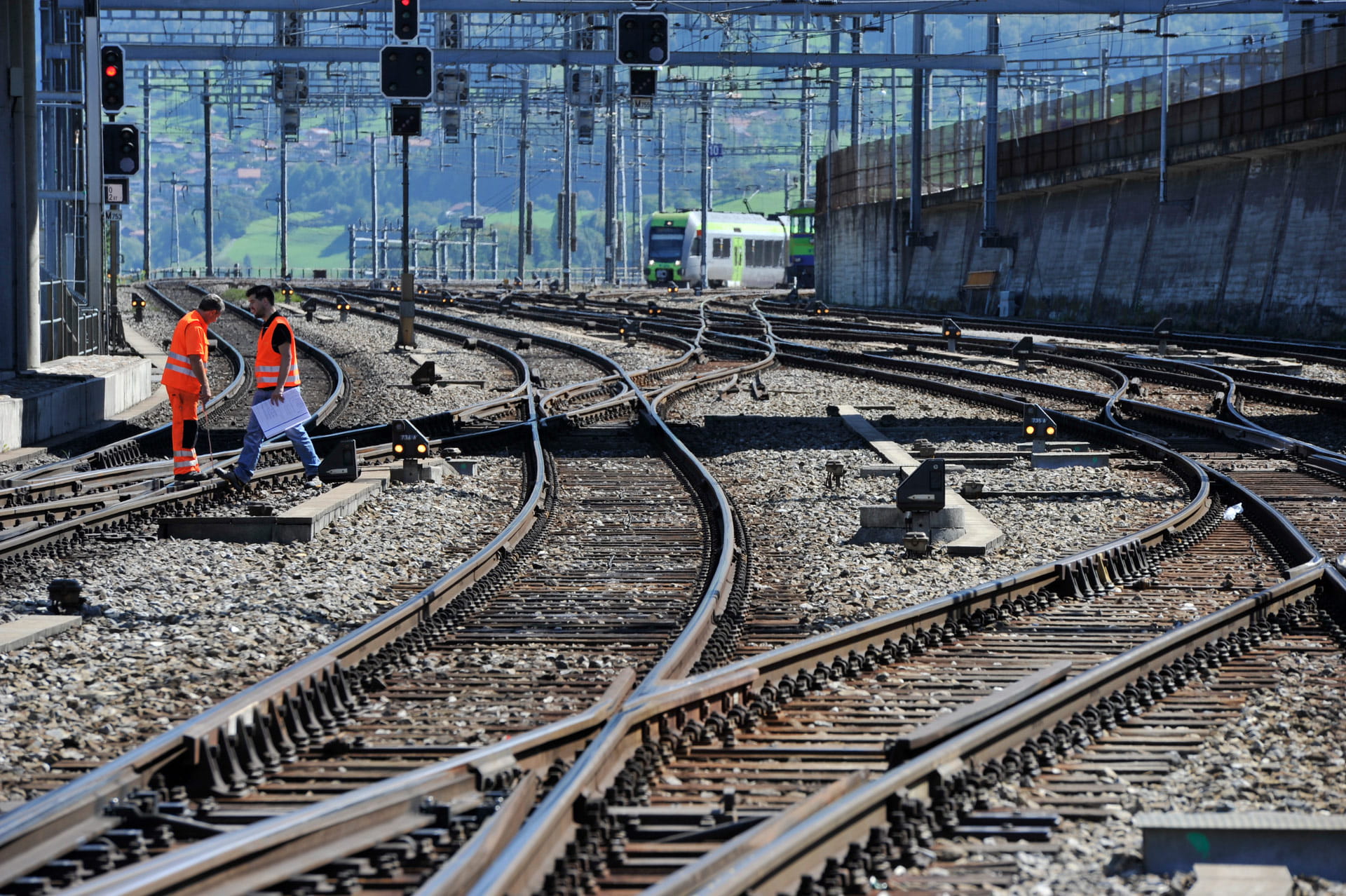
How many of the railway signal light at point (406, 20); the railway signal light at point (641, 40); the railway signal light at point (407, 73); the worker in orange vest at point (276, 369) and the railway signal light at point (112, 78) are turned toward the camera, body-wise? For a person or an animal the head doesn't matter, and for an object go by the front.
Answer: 4

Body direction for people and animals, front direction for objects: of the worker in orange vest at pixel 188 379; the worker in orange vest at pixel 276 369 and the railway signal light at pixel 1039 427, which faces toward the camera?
the railway signal light

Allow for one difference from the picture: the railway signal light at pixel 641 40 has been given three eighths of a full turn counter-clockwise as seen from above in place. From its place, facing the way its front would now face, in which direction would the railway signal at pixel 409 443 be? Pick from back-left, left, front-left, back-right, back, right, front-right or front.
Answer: back-right

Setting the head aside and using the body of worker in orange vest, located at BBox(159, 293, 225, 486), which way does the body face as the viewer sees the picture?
to the viewer's right

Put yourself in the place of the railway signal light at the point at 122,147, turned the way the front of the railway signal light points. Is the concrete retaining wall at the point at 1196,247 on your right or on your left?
on your left

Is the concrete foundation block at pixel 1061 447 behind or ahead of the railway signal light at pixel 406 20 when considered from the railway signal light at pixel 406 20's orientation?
ahead

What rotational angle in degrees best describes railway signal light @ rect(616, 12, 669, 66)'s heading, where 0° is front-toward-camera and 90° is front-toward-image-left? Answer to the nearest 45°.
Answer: approximately 0°

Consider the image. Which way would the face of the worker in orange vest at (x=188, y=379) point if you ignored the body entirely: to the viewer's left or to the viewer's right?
to the viewer's right

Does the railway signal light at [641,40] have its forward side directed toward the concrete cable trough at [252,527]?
yes

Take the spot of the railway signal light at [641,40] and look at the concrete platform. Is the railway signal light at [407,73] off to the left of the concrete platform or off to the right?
right

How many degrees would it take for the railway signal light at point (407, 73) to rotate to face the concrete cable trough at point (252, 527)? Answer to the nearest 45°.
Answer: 0° — it already faces it

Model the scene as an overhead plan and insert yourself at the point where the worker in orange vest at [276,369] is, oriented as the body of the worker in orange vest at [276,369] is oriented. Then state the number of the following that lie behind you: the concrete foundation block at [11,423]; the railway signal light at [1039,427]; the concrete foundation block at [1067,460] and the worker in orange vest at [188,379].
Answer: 2

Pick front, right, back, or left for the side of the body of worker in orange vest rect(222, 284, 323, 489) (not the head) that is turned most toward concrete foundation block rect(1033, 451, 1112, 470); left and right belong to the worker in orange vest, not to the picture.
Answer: back
